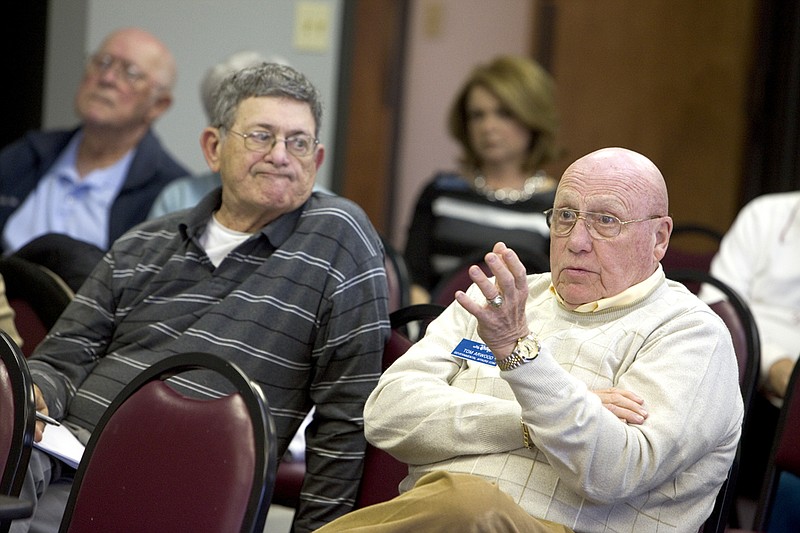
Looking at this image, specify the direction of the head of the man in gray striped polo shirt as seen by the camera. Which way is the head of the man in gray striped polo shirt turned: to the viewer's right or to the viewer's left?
to the viewer's right

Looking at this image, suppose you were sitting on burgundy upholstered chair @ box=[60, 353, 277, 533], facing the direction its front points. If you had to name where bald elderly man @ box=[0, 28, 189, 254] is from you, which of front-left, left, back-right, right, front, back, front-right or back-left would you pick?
back-right

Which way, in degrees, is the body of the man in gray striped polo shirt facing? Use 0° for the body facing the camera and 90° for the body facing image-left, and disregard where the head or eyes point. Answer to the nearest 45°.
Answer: approximately 45°

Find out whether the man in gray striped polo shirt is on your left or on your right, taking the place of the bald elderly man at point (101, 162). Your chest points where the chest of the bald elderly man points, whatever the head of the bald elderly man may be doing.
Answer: on your left

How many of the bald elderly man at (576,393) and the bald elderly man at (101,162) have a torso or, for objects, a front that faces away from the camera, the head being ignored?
0

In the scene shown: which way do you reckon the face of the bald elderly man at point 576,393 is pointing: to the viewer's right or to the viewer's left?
to the viewer's left

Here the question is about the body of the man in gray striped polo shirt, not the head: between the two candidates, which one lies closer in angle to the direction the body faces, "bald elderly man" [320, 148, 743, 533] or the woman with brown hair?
the bald elderly man

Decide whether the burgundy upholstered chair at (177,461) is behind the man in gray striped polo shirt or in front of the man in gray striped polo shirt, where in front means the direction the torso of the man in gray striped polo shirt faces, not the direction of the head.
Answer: in front

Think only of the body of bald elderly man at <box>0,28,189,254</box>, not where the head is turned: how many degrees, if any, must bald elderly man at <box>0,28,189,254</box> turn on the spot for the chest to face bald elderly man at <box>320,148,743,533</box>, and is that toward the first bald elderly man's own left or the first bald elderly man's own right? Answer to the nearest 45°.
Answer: approximately 45° to the first bald elderly man's own left
